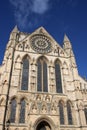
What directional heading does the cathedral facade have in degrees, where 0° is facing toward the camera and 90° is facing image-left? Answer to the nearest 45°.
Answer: approximately 0°
